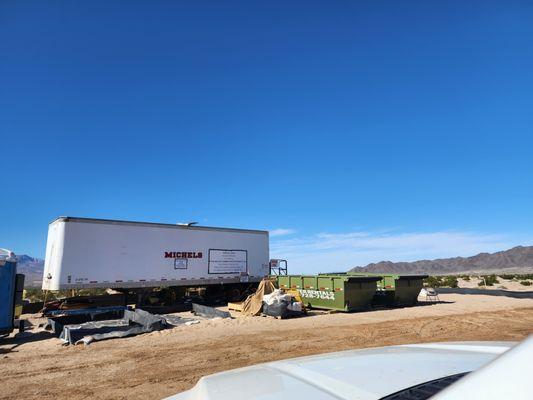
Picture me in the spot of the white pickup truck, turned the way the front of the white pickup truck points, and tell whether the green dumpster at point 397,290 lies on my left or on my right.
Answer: on my right

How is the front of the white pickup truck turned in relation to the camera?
facing away from the viewer and to the left of the viewer

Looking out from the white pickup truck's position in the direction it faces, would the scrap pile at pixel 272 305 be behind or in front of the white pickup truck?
in front

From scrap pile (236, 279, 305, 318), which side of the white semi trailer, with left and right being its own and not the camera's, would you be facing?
left

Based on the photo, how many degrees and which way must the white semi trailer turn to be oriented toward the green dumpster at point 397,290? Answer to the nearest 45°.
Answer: approximately 135° to its left

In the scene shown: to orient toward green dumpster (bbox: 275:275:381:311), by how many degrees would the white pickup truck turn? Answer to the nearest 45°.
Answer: approximately 45° to its right

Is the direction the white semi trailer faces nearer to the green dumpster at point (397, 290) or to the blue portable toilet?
the blue portable toilet

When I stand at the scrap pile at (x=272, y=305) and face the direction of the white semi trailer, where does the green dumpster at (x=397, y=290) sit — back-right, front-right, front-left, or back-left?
back-right

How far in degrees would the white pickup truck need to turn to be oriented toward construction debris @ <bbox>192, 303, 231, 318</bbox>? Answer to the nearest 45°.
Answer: approximately 45° to its right

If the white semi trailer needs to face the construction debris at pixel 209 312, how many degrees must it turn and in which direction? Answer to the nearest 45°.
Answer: approximately 90° to its left

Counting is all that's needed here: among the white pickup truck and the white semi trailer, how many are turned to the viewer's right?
0

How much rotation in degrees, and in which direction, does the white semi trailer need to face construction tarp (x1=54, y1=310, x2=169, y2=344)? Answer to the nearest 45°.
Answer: approximately 45° to its left
